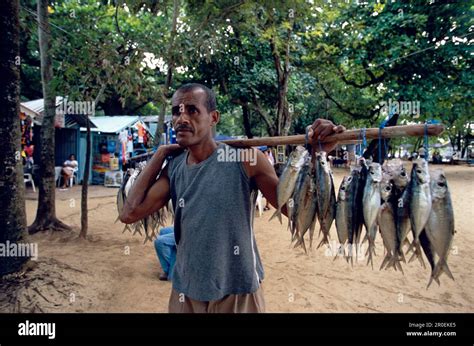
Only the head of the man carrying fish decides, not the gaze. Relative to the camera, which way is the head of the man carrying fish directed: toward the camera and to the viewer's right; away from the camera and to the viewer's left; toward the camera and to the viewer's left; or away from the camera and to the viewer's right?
toward the camera and to the viewer's left

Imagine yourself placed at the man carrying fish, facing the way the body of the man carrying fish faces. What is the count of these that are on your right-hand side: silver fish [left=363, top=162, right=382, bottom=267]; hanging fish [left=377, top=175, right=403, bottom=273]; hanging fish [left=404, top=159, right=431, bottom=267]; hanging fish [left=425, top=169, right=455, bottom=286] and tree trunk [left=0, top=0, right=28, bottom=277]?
1

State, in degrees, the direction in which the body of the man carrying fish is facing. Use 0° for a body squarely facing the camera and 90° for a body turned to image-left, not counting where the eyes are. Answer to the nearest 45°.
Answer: approximately 45°

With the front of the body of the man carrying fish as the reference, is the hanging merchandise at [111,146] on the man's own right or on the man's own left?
on the man's own right

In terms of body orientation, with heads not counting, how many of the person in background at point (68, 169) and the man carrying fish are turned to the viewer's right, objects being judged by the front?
0

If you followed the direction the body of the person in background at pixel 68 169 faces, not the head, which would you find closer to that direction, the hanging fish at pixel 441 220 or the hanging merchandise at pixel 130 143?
the hanging fish

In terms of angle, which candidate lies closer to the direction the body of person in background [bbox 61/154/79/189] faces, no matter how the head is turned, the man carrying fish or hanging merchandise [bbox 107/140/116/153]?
the man carrying fish

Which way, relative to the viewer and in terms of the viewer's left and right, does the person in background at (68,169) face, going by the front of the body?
facing the viewer and to the left of the viewer

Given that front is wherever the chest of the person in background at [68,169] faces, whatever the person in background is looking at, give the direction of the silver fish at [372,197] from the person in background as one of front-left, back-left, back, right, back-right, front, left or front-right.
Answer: front-left

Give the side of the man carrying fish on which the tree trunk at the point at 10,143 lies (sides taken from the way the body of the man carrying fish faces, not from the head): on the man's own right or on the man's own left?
on the man's own right

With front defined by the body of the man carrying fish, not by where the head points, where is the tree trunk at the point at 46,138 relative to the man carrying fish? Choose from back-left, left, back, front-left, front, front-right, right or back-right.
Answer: right
